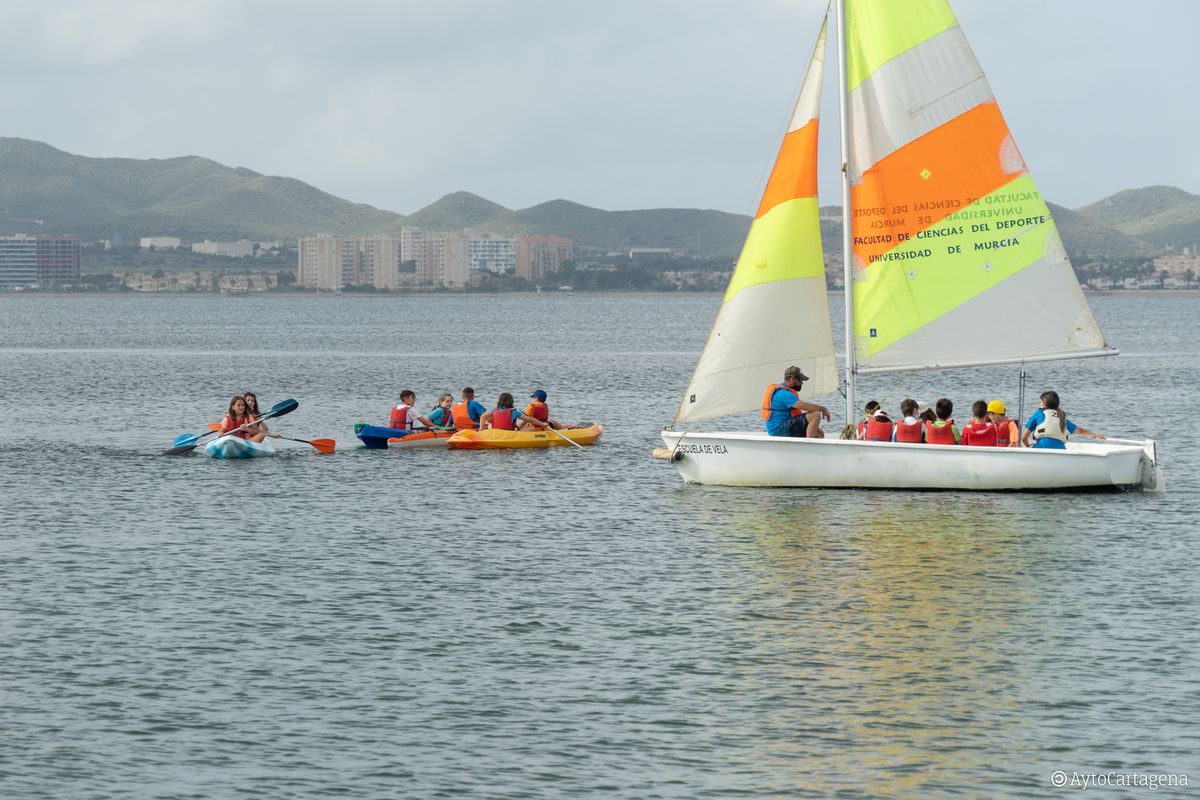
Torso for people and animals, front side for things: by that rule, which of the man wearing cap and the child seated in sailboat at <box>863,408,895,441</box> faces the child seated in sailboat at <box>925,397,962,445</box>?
the man wearing cap

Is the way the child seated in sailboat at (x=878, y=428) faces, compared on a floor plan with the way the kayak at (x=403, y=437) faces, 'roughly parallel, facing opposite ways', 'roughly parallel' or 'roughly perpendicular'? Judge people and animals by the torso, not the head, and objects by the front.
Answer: roughly perpendicular

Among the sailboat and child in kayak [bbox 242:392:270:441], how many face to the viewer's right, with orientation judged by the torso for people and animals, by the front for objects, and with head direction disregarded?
0

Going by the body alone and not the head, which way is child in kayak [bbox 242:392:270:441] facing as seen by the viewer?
toward the camera

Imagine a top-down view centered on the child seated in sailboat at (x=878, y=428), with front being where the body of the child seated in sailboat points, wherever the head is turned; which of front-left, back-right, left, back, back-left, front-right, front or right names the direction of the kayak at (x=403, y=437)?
front-left

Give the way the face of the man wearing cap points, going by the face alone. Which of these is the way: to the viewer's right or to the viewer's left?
to the viewer's right

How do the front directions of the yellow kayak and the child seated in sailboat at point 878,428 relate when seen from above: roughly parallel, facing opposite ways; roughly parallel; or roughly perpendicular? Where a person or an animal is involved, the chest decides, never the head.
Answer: roughly perpendicular

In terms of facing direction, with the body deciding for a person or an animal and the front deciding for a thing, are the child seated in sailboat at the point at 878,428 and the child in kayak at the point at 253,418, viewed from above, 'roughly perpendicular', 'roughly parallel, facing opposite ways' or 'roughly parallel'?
roughly parallel, facing opposite ways

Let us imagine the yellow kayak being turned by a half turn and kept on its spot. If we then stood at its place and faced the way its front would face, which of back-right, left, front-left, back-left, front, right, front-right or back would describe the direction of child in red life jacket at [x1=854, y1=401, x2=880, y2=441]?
back-left

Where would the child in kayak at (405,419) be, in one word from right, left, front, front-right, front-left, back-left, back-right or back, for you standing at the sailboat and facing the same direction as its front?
front-right

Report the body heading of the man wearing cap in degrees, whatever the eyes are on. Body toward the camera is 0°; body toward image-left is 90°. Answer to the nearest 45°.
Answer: approximately 270°

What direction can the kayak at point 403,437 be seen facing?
to the viewer's right

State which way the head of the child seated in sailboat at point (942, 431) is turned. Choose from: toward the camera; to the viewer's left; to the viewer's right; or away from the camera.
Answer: away from the camera

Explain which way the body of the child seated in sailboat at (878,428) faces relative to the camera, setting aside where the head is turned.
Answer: away from the camera

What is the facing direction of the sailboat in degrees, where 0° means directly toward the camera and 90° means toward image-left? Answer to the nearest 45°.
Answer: approximately 90°

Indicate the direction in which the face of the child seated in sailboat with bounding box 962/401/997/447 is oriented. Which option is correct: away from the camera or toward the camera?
away from the camera

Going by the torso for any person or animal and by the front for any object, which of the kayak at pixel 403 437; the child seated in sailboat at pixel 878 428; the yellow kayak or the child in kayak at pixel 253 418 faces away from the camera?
the child seated in sailboat

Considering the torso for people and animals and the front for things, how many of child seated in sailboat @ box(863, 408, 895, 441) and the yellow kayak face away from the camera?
1
